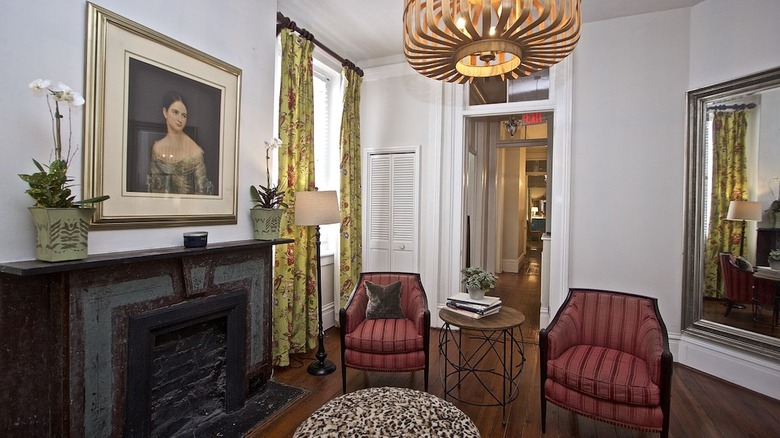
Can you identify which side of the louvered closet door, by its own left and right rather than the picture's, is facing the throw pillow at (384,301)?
front

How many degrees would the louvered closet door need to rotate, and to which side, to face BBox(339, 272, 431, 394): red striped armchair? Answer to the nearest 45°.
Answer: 0° — it already faces it

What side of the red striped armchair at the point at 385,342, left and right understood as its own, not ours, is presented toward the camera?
front

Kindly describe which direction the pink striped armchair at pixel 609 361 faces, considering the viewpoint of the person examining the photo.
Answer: facing the viewer

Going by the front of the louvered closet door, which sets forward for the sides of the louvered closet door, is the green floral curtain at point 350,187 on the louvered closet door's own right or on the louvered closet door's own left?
on the louvered closet door's own right

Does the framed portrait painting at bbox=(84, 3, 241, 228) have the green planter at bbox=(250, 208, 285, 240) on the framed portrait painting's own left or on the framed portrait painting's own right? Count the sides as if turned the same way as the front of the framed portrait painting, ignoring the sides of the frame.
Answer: on the framed portrait painting's own left

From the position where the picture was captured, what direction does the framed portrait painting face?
facing the viewer and to the right of the viewer

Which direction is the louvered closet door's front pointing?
toward the camera

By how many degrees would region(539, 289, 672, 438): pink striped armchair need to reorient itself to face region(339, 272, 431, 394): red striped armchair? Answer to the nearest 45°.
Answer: approximately 90° to its right

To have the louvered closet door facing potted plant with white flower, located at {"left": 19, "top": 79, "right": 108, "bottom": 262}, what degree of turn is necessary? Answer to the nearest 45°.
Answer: approximately 45° to its right

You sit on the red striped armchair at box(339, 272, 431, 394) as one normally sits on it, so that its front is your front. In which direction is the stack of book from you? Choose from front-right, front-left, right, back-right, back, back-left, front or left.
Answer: left

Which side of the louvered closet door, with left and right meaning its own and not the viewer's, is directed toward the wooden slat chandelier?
front

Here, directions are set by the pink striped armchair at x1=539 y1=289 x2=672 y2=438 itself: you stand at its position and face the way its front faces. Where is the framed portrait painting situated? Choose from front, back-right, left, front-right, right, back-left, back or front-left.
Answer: front-right
